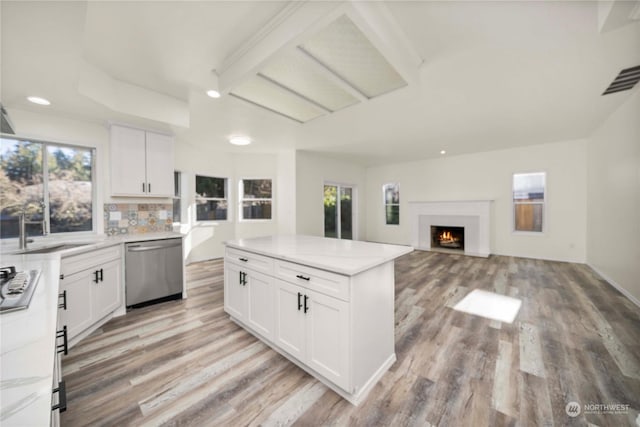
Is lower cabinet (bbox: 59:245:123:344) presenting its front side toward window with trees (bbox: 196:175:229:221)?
no

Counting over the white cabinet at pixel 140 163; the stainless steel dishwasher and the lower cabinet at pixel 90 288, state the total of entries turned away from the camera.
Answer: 0

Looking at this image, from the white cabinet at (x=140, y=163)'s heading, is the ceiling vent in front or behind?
in front

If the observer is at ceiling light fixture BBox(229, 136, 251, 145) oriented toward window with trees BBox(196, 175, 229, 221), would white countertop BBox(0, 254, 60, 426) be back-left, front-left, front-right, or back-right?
back-left

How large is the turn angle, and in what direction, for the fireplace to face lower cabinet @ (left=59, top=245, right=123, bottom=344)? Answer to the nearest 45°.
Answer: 0° — it already faces it

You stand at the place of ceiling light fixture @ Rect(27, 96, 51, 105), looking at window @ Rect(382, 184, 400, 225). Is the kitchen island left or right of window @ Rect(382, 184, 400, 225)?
right

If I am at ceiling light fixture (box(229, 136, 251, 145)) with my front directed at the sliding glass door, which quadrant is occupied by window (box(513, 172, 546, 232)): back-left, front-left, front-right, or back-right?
front-right

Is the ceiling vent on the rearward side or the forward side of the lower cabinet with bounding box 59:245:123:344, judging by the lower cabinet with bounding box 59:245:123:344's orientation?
on the forward side

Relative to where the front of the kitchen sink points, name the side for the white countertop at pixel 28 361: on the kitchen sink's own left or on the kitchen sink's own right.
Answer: on the kitchen sink's own right

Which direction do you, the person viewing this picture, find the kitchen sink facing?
facing the viewer and to the right of the viewer

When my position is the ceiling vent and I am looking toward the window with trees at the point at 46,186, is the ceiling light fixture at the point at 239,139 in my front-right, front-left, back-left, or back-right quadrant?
front-right
